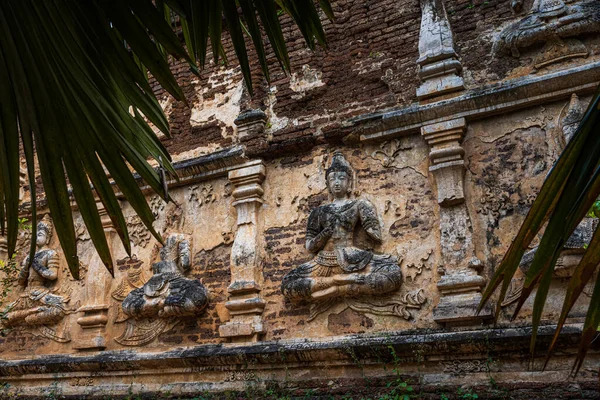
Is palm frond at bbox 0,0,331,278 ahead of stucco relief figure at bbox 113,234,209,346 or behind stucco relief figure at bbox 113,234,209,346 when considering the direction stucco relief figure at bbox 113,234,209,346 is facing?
ahead

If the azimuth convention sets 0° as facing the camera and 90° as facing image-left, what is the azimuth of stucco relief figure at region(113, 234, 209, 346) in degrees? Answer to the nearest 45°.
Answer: approximately 45°

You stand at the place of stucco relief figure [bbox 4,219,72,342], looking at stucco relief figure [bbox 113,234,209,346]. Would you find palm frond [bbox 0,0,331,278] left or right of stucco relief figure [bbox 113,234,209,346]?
right

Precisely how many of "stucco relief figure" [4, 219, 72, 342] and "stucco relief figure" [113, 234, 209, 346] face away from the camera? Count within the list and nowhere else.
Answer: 0

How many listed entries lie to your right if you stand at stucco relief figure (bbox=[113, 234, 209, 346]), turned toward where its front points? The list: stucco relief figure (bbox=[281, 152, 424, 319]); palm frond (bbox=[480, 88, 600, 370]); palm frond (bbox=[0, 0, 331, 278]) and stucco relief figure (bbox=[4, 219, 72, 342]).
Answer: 1

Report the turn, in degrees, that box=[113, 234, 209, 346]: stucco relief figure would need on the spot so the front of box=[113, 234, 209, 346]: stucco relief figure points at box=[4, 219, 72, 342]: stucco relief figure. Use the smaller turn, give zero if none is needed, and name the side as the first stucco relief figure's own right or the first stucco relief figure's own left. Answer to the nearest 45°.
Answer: approximately 90° to the first stucco relief figure's own right

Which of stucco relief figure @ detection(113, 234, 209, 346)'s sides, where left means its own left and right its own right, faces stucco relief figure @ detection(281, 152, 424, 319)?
left

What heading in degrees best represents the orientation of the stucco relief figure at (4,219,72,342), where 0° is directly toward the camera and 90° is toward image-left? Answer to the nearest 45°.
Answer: approximately 45°

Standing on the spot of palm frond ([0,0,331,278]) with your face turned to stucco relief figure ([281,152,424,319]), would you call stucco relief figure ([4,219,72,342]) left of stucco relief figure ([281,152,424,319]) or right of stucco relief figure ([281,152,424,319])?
left

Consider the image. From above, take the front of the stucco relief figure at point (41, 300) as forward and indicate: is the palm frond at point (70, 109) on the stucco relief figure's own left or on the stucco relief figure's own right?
on the stucco relief figure's own left

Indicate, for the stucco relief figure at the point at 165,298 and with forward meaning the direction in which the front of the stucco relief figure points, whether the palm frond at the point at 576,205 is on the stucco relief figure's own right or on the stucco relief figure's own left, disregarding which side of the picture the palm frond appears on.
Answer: on the stucco relief figure's own left

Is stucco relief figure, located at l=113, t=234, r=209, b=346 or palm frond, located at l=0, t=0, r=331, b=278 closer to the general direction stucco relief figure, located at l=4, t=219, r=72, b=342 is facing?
the palm frond

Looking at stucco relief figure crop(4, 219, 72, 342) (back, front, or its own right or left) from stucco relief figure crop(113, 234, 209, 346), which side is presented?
left

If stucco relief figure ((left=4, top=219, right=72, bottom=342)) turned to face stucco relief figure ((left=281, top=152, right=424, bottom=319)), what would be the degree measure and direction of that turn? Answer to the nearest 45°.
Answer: approximately 90° to its left
